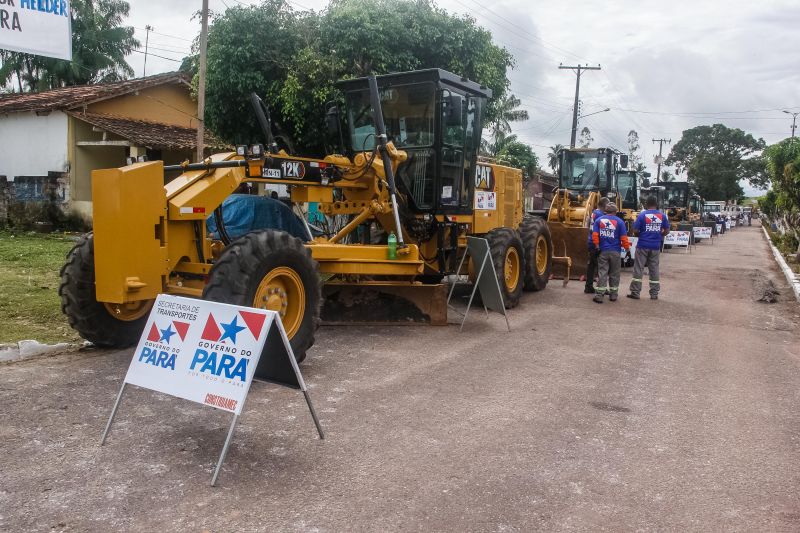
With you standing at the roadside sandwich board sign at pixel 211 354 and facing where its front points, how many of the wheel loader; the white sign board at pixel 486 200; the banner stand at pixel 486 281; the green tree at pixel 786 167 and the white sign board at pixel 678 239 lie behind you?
5

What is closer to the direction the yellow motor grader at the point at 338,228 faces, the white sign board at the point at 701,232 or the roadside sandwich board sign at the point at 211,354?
the roadside sandwich board sign

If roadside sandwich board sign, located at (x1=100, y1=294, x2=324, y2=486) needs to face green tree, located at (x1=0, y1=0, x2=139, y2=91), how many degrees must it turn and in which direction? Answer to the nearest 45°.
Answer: approximately 135° to its right

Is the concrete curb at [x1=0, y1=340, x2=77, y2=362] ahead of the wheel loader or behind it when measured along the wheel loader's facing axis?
ahead

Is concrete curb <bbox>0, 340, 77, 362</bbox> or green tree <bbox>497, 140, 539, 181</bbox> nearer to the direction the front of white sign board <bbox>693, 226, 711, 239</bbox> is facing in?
the concrete curb

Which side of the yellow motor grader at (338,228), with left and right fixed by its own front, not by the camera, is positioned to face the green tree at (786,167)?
back

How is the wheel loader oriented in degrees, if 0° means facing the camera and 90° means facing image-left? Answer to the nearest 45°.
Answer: approximately 45°

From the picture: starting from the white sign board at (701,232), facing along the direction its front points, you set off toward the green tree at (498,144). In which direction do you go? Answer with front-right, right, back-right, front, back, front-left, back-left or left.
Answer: back-right

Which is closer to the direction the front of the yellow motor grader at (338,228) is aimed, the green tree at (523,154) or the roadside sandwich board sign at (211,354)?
the roadside sandwich board sign
